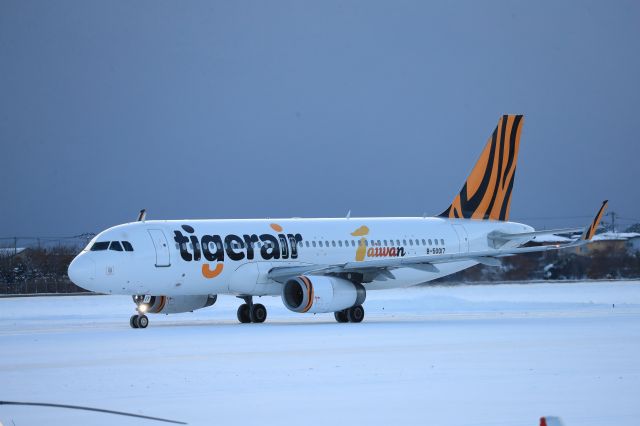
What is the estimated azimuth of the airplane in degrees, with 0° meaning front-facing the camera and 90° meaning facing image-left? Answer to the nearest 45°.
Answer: approximately 45°
